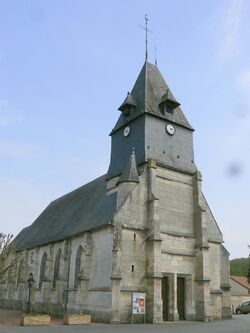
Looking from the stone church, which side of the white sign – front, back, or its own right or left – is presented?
back

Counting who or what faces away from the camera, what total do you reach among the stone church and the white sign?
0

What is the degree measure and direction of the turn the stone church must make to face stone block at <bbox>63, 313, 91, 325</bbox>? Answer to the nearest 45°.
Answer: approximately 90° to its right

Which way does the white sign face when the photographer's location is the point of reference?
facing the viewer

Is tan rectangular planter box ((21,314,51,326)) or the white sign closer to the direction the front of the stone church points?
the white sign

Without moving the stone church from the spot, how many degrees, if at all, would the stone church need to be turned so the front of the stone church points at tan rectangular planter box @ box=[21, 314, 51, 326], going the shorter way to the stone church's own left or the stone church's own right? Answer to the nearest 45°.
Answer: approximately 90° to the stone church's own right

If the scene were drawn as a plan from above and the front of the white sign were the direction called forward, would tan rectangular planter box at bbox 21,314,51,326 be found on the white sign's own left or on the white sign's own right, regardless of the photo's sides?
on the white sign's own right

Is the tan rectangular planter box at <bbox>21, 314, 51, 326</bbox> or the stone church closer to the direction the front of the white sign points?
the tan rectangular planter box

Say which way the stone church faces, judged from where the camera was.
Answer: facing the viewer and to the right of the viewer
